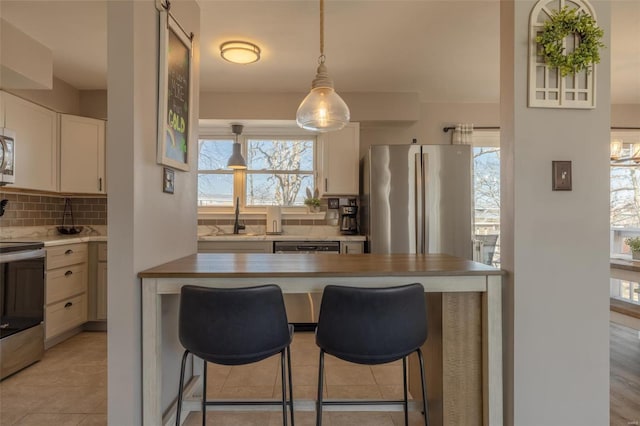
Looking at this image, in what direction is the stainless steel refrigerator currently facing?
toward the camera

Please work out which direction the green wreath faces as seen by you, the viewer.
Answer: facing the viewer

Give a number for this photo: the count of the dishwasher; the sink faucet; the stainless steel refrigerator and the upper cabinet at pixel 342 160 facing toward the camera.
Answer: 4

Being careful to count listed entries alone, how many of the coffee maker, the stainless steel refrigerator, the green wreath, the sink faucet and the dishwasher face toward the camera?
5

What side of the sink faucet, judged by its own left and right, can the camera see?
front

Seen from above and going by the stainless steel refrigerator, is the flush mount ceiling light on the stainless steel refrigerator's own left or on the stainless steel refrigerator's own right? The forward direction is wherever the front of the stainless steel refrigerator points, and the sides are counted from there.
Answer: on the stainless steel refrigerator's own right

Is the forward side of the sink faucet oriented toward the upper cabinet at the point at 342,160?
no

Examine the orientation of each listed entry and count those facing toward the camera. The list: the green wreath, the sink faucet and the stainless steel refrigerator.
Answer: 3

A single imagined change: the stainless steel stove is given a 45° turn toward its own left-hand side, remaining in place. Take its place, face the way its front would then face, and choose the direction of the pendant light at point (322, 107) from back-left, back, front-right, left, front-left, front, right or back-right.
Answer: front-right

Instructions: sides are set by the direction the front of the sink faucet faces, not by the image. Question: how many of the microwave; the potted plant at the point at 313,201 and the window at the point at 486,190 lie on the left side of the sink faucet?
2

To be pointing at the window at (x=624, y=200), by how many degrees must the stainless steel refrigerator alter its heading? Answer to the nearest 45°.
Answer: approximately 135° to its left

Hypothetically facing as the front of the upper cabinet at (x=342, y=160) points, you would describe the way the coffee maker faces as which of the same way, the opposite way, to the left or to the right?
the same way

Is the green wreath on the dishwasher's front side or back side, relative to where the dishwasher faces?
on the front side

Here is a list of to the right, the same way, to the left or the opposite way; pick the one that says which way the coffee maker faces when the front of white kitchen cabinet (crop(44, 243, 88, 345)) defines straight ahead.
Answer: to the right

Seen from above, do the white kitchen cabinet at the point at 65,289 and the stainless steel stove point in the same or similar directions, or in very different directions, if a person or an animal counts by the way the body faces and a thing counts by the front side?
same or similar directions

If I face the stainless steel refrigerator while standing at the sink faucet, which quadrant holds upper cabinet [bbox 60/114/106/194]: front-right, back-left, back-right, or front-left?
back-right

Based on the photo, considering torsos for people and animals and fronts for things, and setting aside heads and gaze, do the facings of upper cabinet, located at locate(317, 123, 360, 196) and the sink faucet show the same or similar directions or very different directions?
same or similar directions

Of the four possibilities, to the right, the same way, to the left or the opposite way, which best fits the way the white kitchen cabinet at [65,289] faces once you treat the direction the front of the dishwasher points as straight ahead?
to the left
